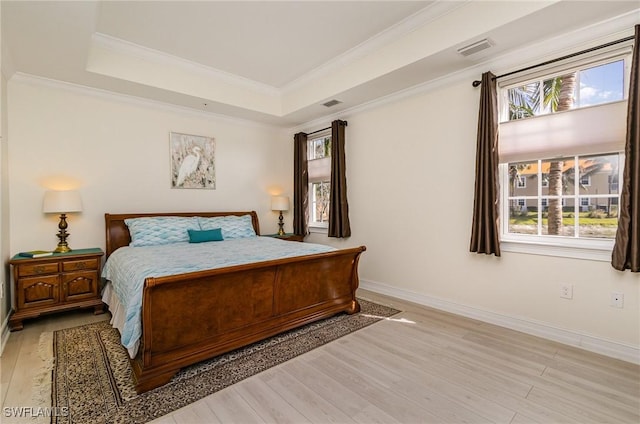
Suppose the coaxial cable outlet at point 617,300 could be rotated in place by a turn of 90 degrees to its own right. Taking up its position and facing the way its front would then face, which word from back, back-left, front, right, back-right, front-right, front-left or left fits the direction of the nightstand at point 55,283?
front-left

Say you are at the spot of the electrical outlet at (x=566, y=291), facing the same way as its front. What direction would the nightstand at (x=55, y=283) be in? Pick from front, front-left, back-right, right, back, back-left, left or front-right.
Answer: front-right

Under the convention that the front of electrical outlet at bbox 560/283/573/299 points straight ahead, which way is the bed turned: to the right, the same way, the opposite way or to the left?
to the left

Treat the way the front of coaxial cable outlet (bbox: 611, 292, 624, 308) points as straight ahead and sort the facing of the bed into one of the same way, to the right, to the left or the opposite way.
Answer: to the left

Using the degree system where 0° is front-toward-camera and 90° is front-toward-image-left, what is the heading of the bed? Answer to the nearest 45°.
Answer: approximately 315°

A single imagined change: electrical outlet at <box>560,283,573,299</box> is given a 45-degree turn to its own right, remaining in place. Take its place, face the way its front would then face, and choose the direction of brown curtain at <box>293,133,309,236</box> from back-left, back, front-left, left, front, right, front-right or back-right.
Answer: front-right

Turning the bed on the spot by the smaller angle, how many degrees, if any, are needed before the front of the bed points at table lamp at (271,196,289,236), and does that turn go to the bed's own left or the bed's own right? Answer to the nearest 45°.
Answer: approximately 135° to the bed's own left

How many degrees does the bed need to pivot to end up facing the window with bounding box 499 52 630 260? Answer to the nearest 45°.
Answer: approximately 45° to its left

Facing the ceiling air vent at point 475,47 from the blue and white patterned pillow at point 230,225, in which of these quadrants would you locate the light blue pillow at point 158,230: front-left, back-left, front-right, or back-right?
back-right
